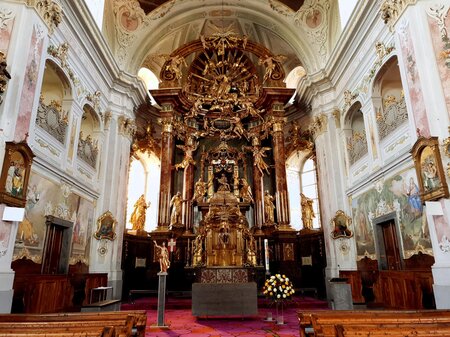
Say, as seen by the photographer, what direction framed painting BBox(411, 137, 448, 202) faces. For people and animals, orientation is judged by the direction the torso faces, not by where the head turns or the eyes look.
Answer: facing the viewer and to the left of the viewer

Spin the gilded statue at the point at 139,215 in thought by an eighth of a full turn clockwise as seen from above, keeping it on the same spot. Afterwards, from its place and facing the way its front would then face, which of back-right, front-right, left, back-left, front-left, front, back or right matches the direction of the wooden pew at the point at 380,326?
front

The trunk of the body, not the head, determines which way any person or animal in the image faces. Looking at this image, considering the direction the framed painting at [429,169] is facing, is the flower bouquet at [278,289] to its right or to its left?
on its right

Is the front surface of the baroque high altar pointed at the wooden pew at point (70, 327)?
yes

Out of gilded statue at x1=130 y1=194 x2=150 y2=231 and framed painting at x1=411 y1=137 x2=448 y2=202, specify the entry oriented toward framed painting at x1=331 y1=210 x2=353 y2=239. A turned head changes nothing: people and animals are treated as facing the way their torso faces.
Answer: the gilded statue

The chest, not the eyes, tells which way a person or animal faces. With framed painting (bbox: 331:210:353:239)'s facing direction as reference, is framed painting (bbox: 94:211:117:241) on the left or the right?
on its right

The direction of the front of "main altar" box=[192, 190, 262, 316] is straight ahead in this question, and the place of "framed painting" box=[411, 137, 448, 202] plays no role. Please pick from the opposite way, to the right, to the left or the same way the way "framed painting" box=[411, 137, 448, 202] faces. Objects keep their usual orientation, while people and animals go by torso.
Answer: to the right

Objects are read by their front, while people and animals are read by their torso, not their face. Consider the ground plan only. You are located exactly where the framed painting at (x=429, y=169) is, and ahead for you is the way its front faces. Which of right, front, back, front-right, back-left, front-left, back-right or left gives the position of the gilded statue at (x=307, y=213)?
right

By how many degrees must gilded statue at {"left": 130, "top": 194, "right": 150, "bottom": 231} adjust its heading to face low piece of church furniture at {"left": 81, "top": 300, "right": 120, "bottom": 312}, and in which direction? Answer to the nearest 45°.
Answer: approximately 45° to its right

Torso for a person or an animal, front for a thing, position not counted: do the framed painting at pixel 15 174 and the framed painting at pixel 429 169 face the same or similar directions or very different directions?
very different directions

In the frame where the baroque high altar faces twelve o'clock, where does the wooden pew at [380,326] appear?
The wooden pew is roughly at 12 o'clock from the baroque high altar.

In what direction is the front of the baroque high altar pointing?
toward the camera

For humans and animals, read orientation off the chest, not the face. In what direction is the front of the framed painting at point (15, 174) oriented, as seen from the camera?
facing the viewer and to the right of the viewer
